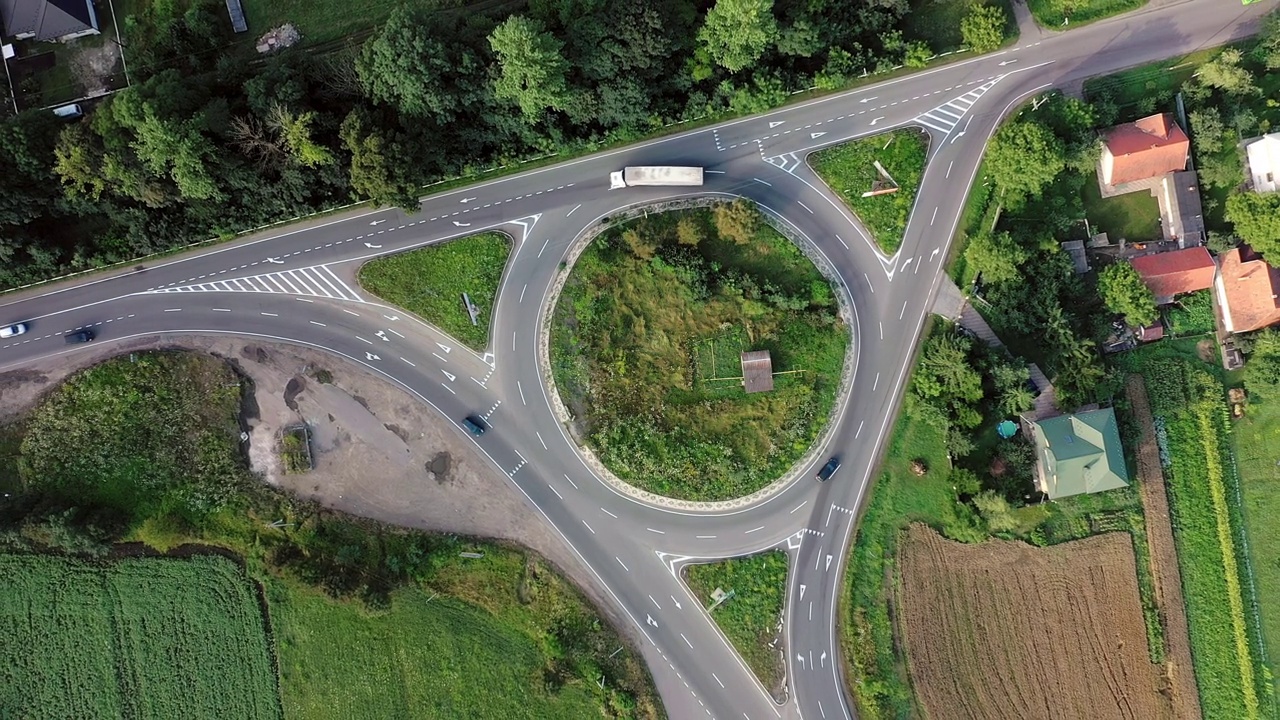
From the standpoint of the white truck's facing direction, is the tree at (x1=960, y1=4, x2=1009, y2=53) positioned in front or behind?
behind

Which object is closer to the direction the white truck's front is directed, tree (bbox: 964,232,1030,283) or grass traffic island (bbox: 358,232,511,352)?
the grass traffic island

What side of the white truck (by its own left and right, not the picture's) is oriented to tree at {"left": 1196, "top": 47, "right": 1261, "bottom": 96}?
back

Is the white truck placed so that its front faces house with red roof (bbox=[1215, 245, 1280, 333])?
no

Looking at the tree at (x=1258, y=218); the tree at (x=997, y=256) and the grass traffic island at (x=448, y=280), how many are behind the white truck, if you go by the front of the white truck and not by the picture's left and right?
2

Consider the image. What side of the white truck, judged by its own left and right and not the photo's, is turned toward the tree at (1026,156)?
back

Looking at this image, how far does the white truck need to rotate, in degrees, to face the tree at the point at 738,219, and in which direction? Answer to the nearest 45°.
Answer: approximately 180°

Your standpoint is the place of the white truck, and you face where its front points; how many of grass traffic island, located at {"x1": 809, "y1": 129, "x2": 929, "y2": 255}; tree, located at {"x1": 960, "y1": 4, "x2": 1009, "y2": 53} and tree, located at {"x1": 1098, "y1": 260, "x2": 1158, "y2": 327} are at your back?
3

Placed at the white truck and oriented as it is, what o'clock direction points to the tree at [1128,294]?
The tree is roughly at 6 o'clock from the white truck.

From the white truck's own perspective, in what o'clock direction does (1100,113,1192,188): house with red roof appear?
The house with red roof is roughly at 6 o'clock from the white truck.

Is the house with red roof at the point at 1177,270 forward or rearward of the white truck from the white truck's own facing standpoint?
rearward

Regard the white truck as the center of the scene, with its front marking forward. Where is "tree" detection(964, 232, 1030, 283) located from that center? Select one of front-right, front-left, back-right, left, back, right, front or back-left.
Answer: back

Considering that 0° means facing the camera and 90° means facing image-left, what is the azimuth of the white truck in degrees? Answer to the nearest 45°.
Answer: approximately 90°

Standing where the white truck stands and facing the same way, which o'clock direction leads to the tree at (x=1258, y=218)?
The tree is roughly at 6 o'clock from the white truck.
